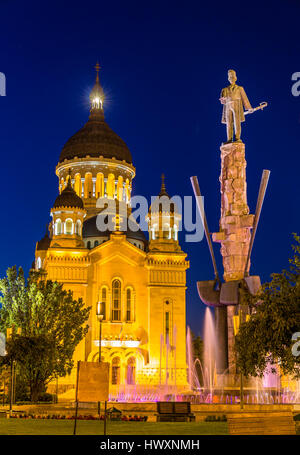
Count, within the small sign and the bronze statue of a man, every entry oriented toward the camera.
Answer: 2

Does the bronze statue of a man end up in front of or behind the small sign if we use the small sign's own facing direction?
behind

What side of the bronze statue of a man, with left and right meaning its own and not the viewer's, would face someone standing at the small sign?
front

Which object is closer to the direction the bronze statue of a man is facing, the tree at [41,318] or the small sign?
the small sign

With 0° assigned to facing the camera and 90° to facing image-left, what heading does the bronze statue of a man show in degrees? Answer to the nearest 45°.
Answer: approximately 0°
